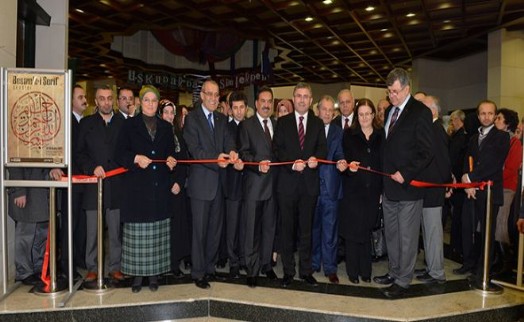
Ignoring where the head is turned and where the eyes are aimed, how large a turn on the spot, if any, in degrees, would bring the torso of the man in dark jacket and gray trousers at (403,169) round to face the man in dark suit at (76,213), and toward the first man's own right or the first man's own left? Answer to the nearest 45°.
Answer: approximately 45° to the first man's own right

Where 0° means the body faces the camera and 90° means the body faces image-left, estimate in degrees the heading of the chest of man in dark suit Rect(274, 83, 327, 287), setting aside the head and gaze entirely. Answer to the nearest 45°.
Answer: approximately 0°

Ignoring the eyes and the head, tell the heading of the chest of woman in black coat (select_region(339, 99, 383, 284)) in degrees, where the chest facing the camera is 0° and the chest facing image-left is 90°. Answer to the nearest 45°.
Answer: approximately 0°

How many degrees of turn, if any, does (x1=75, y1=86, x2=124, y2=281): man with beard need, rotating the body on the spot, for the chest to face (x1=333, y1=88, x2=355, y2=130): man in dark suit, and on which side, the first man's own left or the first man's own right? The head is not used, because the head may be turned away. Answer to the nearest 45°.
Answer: approximately 90° to the first man's own left

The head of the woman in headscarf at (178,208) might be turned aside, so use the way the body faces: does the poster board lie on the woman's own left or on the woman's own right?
on the woman's own right

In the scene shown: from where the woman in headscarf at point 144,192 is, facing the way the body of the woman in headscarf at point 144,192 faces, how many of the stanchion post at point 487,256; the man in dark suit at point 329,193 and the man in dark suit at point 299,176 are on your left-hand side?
3
